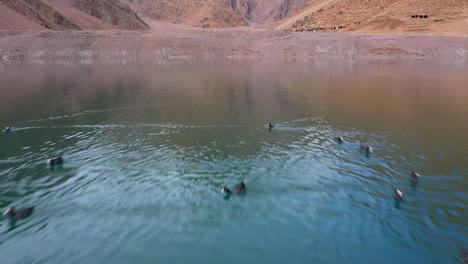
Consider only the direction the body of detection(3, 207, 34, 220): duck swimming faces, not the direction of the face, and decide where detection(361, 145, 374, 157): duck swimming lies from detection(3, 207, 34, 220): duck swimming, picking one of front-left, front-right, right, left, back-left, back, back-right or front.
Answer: back

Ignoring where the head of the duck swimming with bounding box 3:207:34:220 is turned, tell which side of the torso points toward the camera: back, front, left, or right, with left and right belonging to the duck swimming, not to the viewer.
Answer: left

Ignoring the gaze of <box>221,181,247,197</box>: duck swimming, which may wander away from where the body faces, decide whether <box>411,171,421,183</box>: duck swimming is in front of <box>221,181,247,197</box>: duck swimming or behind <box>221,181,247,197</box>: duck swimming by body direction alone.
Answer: behind

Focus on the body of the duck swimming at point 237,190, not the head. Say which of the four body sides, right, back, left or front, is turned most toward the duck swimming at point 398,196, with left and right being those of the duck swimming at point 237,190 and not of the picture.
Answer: back

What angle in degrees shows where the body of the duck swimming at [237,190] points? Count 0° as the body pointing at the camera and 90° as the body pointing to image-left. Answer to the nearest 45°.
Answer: approximately 90°

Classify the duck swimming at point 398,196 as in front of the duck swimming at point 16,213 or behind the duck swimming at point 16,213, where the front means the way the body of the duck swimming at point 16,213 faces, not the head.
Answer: behind
